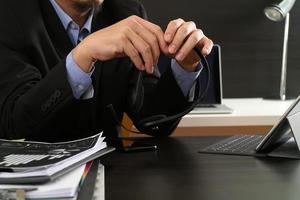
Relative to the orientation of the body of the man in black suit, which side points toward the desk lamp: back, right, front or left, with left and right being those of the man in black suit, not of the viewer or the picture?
left

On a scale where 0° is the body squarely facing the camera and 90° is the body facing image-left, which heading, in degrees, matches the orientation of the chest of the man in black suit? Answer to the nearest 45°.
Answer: approximately 315°

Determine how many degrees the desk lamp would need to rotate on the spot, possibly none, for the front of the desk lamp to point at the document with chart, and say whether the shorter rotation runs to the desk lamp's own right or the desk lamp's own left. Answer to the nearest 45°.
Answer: approximately 45° to the desk lamp's own left

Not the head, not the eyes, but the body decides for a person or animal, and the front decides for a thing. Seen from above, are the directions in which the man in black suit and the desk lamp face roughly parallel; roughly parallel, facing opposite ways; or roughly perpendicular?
roughly perpendicular
